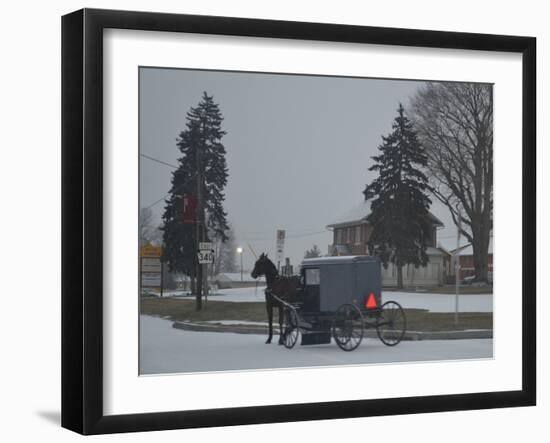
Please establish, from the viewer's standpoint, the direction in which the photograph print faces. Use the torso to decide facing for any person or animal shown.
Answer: facing the viewer and to the right of the viewer

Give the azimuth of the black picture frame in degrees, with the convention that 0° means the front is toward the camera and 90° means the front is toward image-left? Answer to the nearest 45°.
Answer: approximately 315°
